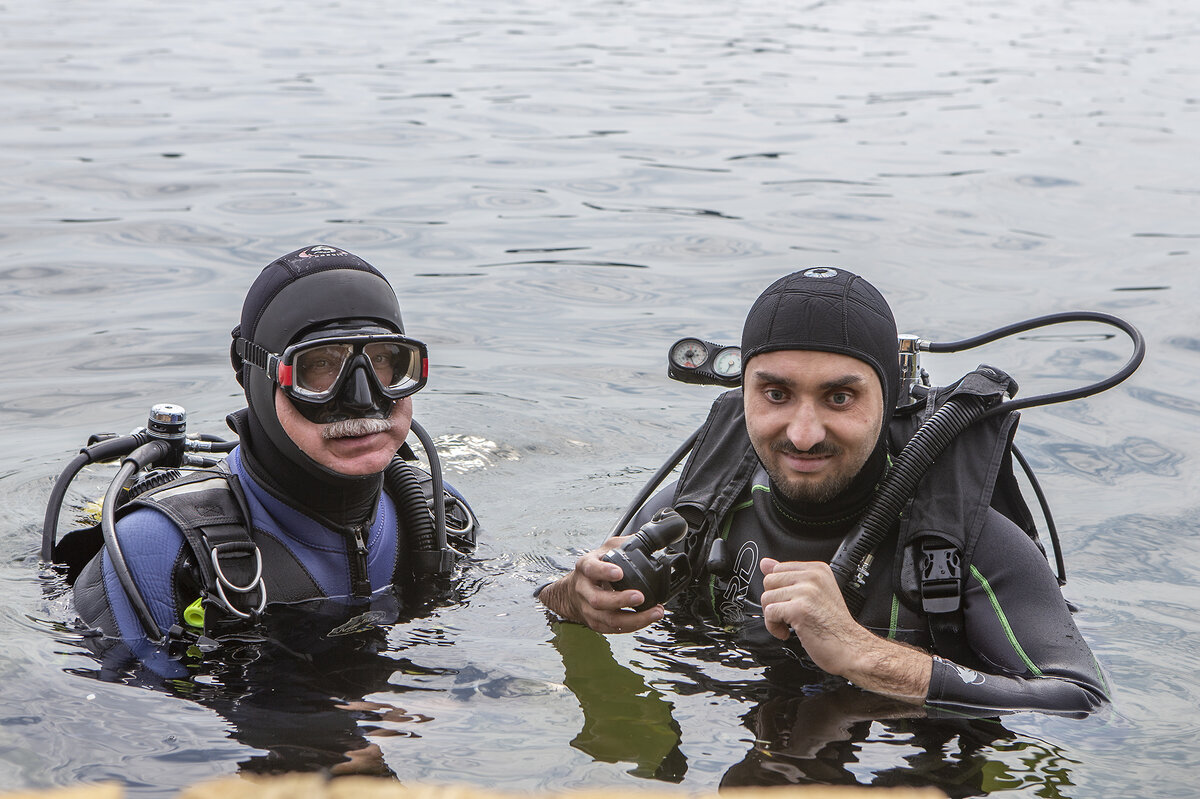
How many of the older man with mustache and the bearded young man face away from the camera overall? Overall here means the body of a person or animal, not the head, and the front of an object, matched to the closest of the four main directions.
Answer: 0

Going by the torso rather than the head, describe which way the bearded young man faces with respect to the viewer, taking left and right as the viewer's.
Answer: facing the viewer and to the left of the viewer

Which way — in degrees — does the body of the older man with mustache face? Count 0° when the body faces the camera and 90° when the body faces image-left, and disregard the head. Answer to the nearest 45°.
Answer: approximately 315°

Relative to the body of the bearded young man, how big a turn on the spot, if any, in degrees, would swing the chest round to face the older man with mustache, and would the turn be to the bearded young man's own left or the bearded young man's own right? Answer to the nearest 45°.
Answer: approximately 45° to the bearded young man's own right

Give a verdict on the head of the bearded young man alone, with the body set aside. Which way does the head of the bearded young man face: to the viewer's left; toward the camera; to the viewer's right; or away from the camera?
toward the camera
